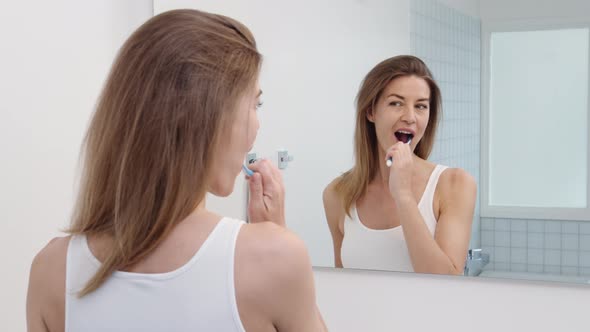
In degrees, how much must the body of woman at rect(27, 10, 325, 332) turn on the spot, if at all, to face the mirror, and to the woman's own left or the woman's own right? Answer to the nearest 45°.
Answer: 0° — they already face it

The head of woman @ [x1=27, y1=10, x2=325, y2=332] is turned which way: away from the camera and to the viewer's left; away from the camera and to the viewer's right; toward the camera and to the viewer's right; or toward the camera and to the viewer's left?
away from the camera and to the viewer's right

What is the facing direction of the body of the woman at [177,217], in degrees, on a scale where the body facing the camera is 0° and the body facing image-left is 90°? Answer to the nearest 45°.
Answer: approximately 225°
